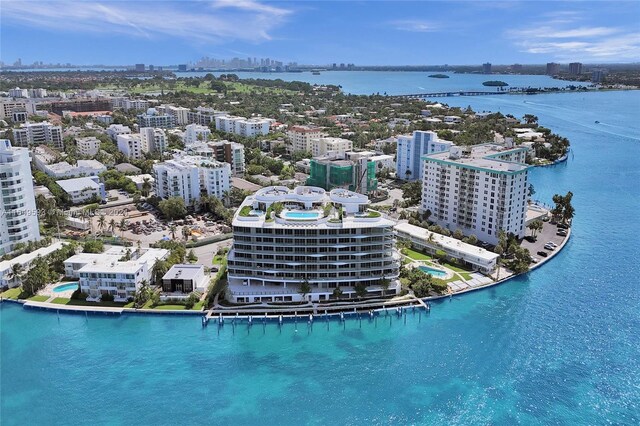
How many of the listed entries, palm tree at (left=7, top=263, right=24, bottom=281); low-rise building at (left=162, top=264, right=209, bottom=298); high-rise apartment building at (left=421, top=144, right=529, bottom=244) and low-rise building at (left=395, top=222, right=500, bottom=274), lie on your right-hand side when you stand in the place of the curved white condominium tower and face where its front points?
2

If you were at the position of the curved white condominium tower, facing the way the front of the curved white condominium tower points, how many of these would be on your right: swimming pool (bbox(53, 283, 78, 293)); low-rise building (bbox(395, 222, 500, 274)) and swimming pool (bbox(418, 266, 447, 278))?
1

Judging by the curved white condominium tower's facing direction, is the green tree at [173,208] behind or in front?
behind

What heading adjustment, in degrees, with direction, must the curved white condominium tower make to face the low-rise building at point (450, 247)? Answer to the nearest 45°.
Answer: approximately 135° to its left

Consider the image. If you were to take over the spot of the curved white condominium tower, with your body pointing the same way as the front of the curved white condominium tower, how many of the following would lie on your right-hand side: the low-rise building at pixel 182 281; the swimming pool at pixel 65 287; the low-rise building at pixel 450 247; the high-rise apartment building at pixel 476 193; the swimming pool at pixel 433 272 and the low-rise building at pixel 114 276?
3

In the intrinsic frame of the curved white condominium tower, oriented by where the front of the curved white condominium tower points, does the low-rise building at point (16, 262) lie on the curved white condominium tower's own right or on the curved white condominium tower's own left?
on the curved white condominium tower's own right

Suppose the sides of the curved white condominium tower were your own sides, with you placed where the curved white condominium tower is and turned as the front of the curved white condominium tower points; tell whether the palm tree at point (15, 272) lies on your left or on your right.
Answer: on your right

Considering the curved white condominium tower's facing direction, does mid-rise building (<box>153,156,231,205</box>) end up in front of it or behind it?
behind

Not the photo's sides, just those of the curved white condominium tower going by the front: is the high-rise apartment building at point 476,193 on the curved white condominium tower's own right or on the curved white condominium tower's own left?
on the curved white condominium tower's own left

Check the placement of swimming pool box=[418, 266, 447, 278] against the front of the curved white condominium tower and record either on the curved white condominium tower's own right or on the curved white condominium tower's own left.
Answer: on the curved white condominium tower's own left

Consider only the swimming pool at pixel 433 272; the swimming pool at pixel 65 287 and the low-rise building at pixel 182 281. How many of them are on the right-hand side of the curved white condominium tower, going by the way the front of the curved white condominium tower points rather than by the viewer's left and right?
2

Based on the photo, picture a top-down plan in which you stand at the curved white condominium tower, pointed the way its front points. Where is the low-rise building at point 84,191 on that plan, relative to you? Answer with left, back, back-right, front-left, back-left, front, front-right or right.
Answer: back-right

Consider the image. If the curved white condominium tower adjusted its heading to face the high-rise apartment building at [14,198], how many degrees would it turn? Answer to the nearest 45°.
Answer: approximately 90° to its right

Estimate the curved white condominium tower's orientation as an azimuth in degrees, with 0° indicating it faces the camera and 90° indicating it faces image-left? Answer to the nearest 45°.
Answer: approximately 0°
